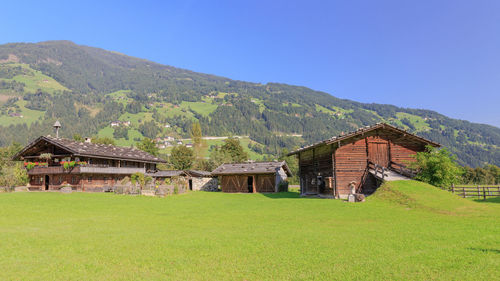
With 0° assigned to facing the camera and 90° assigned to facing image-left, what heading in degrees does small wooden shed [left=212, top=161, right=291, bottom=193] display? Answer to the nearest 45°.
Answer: approximately 0°

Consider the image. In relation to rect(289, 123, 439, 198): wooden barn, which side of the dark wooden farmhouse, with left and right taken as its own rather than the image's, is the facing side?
left

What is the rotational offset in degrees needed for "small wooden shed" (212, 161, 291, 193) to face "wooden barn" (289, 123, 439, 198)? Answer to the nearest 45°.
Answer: approximately 45° to its left

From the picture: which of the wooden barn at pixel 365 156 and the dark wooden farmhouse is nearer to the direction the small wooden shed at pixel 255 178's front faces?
the wooden barn

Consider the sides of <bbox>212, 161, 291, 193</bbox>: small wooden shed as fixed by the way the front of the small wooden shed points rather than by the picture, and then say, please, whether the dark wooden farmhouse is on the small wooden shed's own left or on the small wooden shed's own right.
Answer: on the small wooden shed's own right
